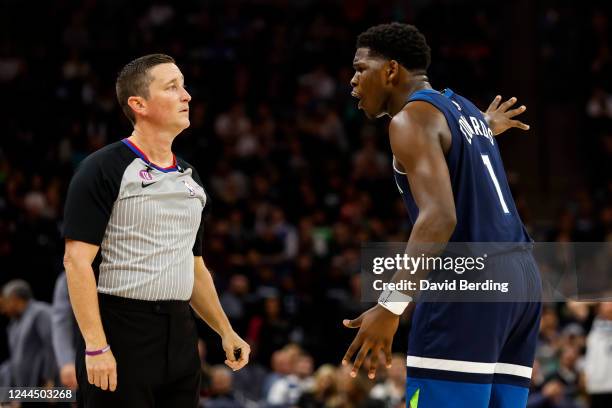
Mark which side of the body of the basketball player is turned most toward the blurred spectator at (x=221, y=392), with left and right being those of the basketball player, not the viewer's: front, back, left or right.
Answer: front

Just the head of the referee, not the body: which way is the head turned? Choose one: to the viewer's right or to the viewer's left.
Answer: to the viewer's right

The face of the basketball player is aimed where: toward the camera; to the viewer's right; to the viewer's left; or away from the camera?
to the viewer's left

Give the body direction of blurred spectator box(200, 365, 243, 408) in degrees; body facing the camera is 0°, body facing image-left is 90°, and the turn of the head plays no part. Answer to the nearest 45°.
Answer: approximately 0°

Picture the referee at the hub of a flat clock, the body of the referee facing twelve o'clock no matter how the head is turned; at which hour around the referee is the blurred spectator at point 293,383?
The blurred spectator is roughly at 8 o'clock from the referee.

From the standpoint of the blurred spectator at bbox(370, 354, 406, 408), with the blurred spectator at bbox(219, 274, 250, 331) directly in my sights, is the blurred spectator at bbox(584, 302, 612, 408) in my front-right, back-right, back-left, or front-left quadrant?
back-right

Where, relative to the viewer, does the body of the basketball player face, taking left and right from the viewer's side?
facing away from the viewer and to the left of the viewer

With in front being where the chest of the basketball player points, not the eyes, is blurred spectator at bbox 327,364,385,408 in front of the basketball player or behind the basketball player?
in front

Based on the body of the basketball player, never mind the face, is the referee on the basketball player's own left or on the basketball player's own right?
on the basketball player's own left

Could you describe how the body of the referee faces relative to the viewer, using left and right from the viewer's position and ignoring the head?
facing the viewer and to the right of the viewer

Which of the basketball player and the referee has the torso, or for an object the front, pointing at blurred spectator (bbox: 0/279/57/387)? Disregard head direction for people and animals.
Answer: the basketball player

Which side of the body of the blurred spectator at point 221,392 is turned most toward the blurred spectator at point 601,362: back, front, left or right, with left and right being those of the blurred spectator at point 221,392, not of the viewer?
left

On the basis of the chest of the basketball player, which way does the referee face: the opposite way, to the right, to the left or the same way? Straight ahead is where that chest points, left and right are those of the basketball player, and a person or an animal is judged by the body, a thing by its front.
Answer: the opposite way

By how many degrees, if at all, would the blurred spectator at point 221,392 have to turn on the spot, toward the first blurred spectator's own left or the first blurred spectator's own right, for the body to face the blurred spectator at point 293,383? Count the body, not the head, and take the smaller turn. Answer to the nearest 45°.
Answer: approximately 135° to the first blurred spectator's own left

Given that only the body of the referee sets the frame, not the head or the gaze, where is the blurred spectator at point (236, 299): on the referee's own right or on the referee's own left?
on the referee's own left
